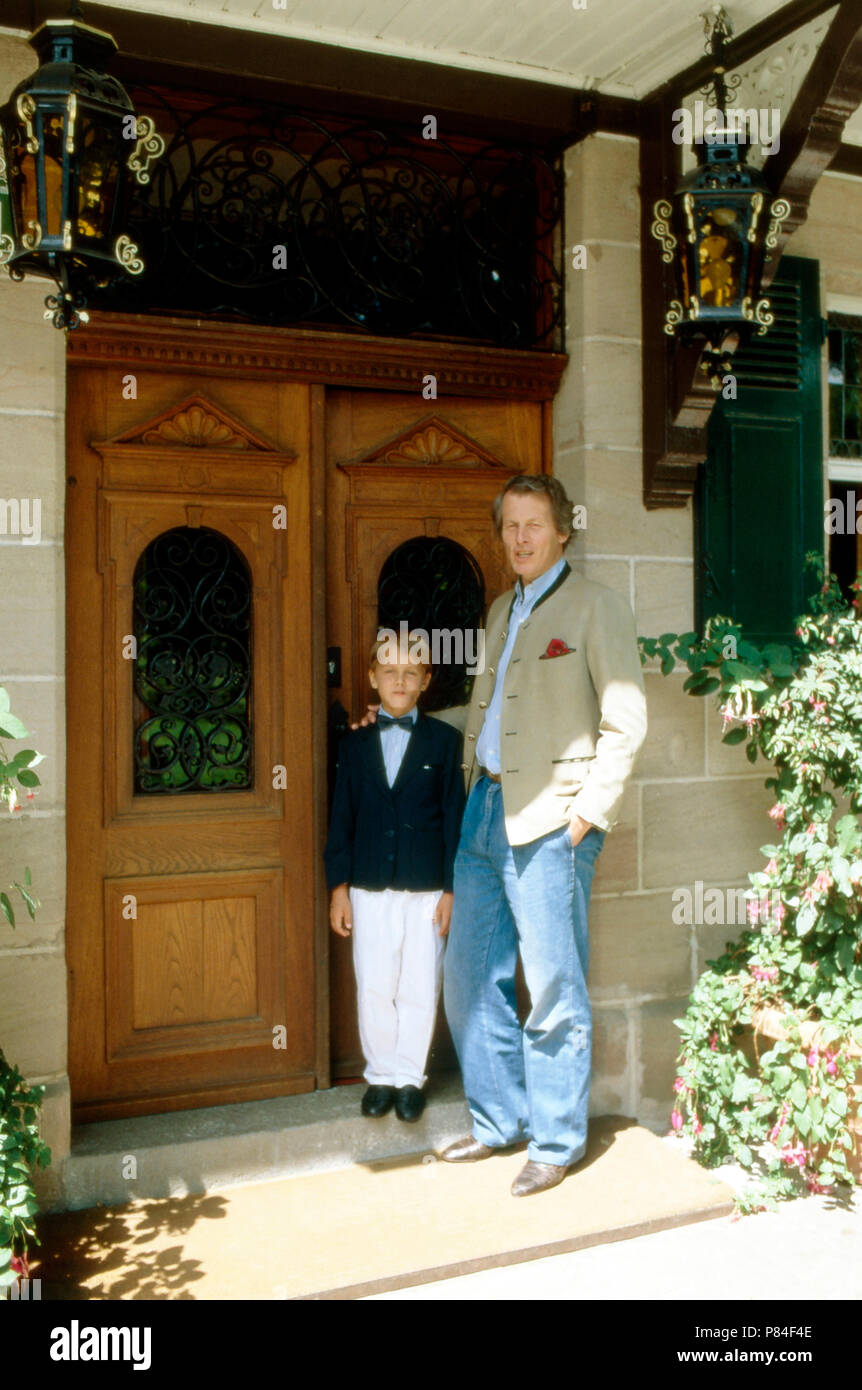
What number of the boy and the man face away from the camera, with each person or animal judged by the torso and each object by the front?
0

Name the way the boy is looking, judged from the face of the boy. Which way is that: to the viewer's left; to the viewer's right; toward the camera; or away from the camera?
toward the camera

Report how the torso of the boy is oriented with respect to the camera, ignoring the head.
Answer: toward the camera

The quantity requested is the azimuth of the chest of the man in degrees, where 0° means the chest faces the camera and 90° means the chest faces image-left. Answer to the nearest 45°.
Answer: approximately 45°

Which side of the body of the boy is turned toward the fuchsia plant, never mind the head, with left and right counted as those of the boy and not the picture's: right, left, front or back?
left
